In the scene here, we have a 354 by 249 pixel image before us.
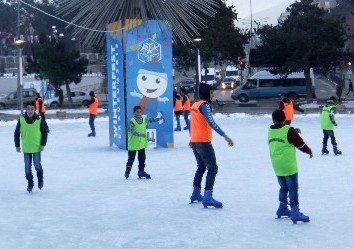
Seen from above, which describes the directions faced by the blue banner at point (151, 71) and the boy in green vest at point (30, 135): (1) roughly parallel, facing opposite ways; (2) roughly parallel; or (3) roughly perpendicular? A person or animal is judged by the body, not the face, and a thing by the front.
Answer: roughly parallel

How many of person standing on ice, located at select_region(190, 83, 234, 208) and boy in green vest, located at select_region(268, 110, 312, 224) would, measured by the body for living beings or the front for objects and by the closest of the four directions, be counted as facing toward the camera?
0

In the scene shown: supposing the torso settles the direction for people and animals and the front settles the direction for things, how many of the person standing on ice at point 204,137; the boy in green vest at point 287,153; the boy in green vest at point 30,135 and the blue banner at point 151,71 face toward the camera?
2

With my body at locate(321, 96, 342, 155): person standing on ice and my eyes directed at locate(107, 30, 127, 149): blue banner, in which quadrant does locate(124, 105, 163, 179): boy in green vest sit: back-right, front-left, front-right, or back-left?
front-left

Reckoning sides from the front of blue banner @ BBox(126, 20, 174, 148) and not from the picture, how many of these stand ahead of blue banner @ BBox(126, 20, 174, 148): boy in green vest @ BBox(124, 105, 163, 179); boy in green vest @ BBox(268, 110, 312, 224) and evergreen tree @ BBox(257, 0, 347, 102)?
2

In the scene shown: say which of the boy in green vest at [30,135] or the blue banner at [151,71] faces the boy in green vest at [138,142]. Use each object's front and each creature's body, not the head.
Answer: the blue banner

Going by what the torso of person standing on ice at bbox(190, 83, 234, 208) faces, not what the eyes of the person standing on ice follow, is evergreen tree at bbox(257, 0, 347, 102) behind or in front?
in front

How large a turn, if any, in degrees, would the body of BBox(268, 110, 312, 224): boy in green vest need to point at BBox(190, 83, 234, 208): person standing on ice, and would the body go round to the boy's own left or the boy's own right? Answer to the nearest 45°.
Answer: approximately 90° to the boy's own left

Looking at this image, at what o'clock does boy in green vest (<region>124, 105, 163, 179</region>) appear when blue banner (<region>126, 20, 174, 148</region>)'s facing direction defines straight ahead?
The boy in green vest is roughly at 12 o'clock from the blue banner.

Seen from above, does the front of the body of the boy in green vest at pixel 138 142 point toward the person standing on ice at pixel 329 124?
no

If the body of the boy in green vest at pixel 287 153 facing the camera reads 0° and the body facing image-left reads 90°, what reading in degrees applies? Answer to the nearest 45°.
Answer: approximately 225°

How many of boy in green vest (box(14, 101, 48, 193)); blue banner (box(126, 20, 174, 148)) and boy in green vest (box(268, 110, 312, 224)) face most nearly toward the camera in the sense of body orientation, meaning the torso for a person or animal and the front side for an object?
2

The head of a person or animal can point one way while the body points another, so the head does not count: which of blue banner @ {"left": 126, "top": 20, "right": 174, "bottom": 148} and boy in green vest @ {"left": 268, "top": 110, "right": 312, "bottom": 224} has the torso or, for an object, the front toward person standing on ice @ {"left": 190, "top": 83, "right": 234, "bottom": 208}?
the blue banner

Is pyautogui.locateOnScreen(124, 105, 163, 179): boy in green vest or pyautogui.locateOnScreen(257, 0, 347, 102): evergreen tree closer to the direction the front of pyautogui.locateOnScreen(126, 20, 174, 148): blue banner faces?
the boy in green vest

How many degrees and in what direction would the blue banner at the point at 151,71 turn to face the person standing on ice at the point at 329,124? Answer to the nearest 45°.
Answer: approximately 45° to its left

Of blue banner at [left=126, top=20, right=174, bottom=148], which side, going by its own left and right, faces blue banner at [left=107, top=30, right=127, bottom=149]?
right

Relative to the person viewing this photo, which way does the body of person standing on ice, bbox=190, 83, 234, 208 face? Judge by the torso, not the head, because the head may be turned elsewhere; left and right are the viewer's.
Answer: facing away from the viewer and to the right of the viewer

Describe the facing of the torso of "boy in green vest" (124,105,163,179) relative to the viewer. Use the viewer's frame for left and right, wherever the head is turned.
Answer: facing the viewer and to the right of the viewer
